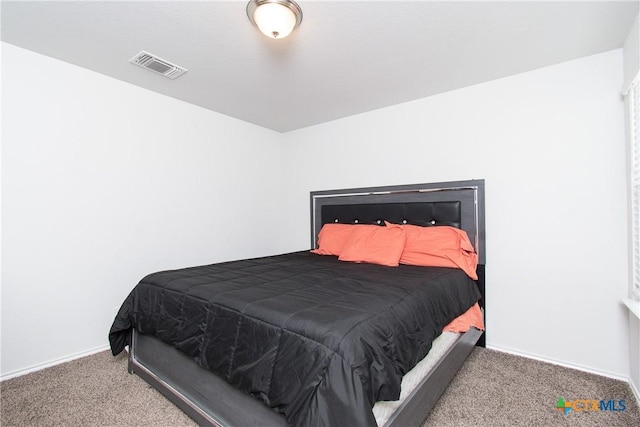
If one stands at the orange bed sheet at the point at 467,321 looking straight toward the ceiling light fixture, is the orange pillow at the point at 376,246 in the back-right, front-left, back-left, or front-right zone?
front-right

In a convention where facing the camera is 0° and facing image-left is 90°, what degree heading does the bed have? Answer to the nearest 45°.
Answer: approximately 45°
